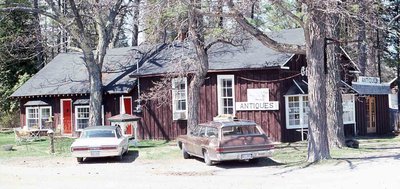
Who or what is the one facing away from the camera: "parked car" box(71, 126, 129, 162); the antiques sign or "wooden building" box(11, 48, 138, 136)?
the parked car

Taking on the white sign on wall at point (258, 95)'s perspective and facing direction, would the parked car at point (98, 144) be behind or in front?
in front

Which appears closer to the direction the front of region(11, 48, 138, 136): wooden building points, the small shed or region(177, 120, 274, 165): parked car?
the parked car

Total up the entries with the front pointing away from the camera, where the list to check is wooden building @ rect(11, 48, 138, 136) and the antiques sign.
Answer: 0

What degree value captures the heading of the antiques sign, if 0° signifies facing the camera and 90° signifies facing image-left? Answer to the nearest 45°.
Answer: approximately 0°

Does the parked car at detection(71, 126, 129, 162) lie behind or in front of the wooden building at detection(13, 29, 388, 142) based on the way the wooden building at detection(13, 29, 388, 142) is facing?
in front

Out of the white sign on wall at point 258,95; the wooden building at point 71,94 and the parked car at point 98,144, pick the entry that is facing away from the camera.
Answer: the parked car

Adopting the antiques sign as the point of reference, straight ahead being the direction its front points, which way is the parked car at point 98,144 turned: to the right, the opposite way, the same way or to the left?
the opposite way

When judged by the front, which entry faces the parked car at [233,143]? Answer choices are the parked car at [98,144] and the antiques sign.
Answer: the antiques sign

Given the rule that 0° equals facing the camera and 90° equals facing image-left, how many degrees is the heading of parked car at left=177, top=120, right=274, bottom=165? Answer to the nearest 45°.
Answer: approximately 135°

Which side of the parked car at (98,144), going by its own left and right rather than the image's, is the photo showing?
back

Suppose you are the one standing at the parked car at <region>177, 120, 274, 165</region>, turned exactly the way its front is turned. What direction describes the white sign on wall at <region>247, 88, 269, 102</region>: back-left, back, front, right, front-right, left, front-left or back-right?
front-right
